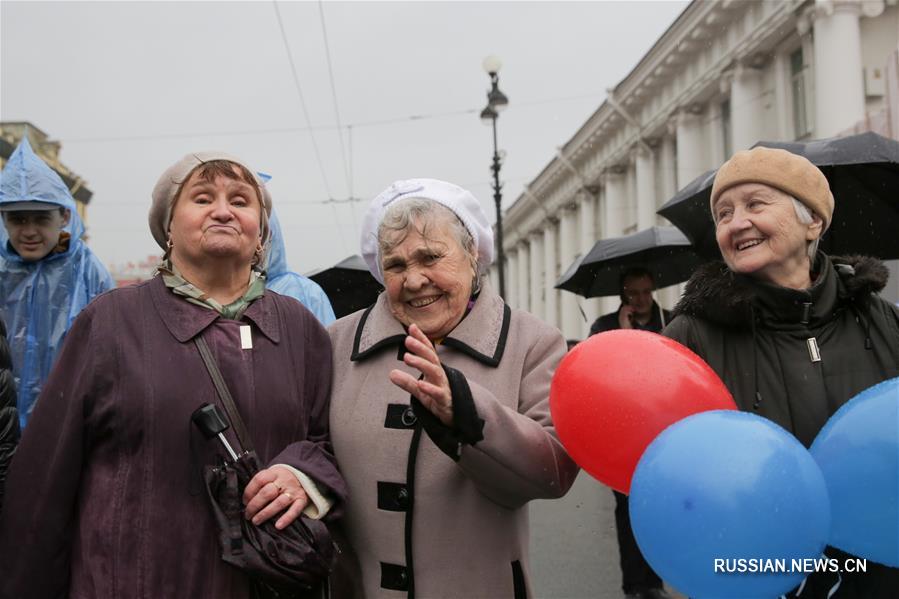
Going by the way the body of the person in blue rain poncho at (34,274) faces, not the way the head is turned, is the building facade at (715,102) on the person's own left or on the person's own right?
on the person's own left

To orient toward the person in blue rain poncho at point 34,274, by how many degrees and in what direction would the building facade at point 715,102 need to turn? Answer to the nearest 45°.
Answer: approximately 45° to its left

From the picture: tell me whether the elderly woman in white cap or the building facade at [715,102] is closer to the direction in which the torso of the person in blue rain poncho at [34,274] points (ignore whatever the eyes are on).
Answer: the elderly woman in white cap

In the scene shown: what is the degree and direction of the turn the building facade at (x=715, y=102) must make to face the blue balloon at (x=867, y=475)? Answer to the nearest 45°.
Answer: approximately 45° to its left

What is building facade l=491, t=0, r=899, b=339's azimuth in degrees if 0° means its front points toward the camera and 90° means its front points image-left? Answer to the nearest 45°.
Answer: approximately 45°

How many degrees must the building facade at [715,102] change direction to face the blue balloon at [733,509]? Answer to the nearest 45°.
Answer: approximately 45° to its left

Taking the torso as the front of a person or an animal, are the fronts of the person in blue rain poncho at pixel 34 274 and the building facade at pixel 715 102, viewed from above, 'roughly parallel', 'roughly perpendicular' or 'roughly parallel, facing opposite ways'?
roughly perpendicular

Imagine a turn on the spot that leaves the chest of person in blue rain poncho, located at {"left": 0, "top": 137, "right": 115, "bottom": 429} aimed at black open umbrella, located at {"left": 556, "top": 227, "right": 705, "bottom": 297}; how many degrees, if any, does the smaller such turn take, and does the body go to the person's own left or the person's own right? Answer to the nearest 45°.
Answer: approximately 90° to the person's own left

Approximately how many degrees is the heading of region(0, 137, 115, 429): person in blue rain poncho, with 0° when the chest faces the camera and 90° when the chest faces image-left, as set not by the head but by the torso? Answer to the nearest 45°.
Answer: approximately 0°
